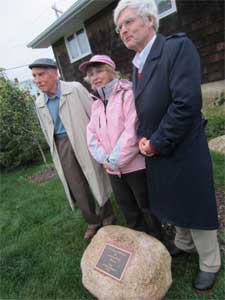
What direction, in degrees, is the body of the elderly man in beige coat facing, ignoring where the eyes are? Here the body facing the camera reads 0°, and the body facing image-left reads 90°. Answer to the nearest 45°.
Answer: approximately 45°

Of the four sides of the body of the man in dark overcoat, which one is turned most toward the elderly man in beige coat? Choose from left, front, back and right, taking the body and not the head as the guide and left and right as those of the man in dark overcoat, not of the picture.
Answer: right

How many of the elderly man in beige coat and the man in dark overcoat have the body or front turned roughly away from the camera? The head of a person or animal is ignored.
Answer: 0

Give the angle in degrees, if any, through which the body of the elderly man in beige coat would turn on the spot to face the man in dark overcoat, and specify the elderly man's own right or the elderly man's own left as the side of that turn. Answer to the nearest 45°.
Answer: approximately 90° to the elderly man's own left

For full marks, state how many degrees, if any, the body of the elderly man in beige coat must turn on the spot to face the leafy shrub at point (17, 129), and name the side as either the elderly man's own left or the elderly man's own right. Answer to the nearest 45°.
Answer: approximately 135° to the elderly man's own right

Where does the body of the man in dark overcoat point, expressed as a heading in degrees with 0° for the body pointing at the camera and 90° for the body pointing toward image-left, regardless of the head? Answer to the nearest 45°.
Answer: approximately 45°

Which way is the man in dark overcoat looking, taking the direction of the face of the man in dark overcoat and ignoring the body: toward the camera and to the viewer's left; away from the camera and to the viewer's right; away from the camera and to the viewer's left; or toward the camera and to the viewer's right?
toward the camera and to the viewer's left

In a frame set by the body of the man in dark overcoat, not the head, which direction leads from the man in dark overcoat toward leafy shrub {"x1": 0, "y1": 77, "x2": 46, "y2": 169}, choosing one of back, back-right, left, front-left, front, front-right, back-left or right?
right
